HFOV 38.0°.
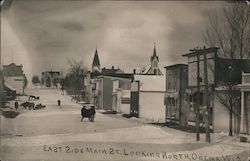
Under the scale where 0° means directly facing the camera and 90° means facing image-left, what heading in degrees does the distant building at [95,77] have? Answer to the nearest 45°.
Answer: approximately 45°

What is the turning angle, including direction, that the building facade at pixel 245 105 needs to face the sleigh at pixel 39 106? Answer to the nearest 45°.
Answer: approximately 45° to its right

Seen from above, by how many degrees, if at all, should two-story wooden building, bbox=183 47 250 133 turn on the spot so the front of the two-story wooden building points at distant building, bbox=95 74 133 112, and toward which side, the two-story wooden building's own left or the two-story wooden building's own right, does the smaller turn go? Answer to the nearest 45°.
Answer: approximately 45° to the two-story wooden building's own right

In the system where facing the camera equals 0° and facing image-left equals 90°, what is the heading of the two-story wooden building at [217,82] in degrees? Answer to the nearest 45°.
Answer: approximately 45°

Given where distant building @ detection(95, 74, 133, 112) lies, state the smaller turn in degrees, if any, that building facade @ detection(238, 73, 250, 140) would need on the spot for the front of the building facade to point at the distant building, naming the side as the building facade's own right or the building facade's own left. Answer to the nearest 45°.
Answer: approximately 45° to the building facade's own right

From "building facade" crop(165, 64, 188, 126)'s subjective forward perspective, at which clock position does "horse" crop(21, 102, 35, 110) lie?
The horse is roughly at 1 o'clock from the building facade.

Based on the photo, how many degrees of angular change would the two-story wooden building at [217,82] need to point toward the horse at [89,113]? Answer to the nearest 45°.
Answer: approximately 45° to its right
